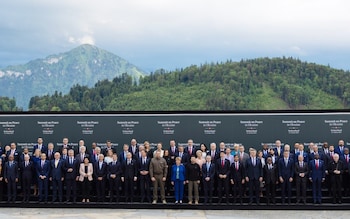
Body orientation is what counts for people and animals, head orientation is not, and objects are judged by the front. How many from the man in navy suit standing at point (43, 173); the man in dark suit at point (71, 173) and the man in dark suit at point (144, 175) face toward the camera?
3

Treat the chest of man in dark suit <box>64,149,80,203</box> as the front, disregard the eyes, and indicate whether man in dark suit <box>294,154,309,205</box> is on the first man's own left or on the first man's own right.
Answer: on the first man's own left

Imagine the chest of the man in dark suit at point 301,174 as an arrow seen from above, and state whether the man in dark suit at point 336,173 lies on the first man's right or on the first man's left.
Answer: on the first man's left

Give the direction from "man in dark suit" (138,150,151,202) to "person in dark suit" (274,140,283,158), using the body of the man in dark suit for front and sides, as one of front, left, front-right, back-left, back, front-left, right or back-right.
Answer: left

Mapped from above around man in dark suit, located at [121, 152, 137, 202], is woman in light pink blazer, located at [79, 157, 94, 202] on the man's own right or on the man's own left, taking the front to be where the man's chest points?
on the man's own right

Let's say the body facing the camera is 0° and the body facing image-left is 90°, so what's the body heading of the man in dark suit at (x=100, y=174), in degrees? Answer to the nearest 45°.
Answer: approximately 0°

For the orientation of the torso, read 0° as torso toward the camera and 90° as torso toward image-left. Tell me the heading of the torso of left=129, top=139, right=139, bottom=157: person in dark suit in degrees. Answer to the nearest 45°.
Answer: approximately 0°
